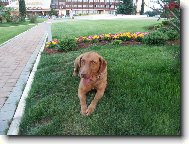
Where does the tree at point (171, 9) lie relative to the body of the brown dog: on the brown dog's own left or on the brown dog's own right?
on the brown dog's own left

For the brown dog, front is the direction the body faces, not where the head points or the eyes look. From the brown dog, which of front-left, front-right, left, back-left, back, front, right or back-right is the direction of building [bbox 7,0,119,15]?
back

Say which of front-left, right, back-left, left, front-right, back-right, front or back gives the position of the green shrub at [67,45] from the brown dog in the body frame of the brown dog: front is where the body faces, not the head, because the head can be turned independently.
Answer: back

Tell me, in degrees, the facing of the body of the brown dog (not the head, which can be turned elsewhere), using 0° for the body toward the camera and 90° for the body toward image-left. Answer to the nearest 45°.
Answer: approximately 0°

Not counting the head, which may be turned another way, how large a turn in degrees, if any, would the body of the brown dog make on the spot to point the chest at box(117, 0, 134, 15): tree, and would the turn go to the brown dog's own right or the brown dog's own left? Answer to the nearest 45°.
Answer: approximately 180°
